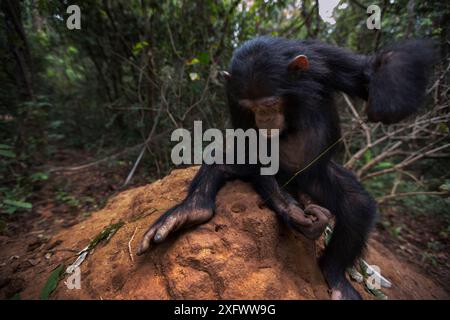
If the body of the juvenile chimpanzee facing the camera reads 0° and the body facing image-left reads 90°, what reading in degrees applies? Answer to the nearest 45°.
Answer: approximately 45°

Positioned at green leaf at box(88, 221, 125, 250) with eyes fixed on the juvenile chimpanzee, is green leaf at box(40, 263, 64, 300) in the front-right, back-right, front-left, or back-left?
back-right
